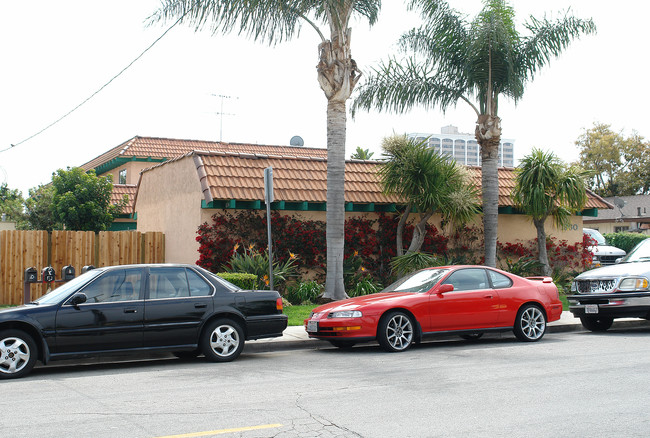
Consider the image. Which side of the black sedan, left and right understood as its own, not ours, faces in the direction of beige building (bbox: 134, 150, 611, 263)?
right

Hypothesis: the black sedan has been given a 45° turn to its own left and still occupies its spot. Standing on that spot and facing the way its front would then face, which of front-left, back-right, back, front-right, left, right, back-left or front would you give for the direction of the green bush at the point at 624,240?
back

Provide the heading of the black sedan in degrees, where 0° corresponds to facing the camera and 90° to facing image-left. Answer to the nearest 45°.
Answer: approximately 90°

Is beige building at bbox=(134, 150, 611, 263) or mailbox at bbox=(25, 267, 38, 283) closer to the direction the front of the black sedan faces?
the mailbox

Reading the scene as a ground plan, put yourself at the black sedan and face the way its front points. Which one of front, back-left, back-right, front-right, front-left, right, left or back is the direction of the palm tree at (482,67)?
back-right

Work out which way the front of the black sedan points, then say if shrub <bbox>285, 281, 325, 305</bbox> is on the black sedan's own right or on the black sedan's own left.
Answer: on the black sedan's own right

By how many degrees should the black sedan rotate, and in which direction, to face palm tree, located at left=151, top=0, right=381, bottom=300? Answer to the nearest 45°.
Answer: approximately 135° to its right

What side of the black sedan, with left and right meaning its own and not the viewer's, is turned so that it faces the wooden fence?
right

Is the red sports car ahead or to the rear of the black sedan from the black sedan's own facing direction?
to the rear

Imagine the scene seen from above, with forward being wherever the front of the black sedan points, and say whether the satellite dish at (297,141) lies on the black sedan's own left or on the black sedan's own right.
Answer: on the black sedan's own right

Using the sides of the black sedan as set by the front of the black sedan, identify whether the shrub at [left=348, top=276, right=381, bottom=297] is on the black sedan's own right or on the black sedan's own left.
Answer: on the black sedan's own right

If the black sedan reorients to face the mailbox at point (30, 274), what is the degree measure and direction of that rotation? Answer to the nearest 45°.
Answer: approximately 45° to its right
